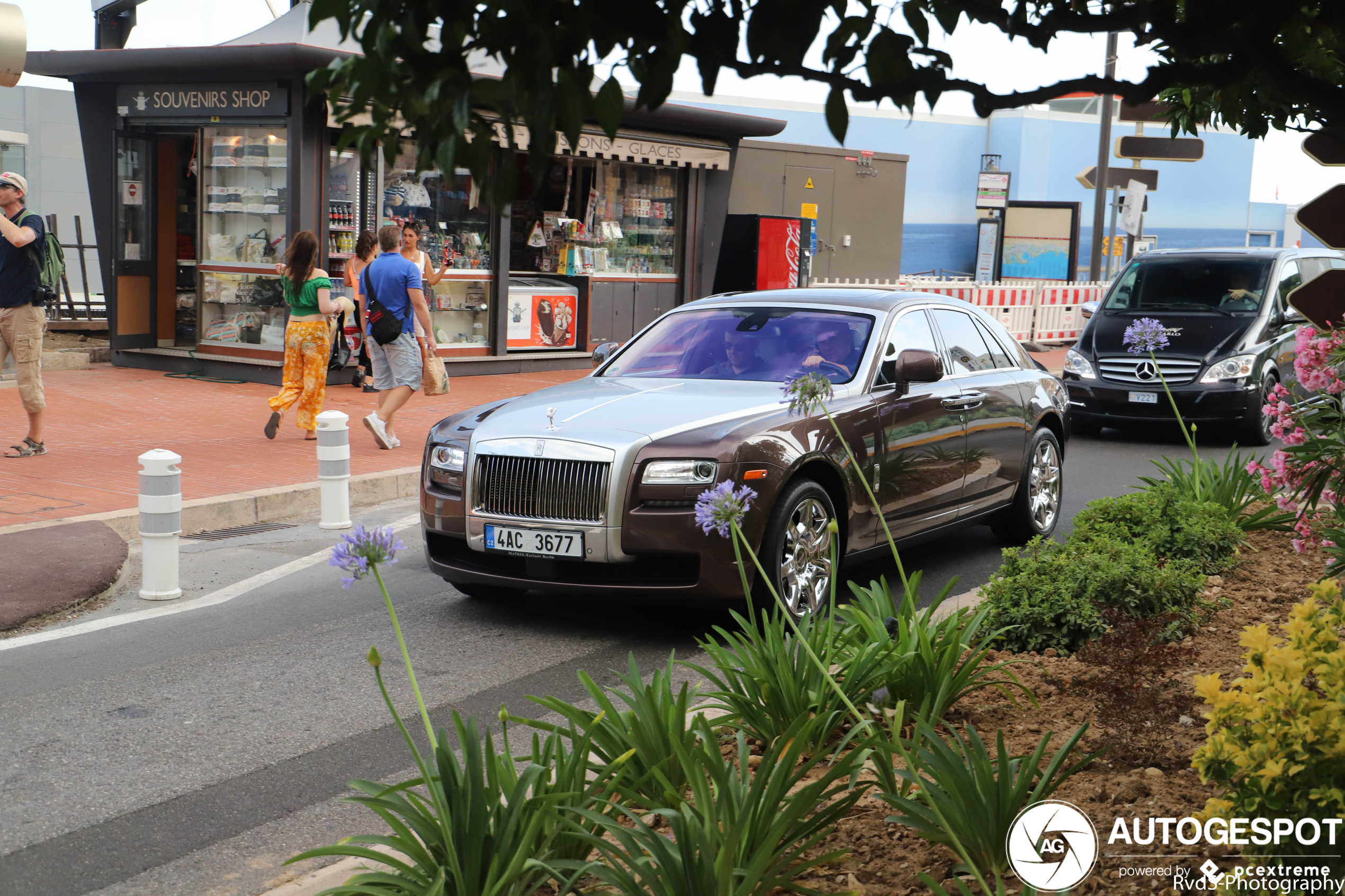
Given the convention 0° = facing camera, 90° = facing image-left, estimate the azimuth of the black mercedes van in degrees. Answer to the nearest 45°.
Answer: approximately 45°

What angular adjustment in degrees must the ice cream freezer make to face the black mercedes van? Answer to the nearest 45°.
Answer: approximately 45° to its left

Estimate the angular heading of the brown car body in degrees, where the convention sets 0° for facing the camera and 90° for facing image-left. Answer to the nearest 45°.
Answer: approximately 45°

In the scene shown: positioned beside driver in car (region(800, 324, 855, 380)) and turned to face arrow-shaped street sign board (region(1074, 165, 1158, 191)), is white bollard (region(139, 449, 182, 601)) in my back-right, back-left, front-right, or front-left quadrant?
back-left

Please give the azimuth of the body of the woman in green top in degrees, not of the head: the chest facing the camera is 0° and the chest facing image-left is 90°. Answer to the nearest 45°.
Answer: approximately 225°

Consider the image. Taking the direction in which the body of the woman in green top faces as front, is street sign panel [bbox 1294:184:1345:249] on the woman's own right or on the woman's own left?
on the woman's own right

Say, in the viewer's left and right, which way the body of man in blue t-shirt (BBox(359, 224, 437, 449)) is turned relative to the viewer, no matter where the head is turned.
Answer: facing away from the viewer and to the right of the viewer

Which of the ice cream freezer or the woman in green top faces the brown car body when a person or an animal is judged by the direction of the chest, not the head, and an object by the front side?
the ice cream freezer

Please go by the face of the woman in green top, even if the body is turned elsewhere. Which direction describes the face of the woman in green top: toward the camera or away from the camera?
away from the camera
